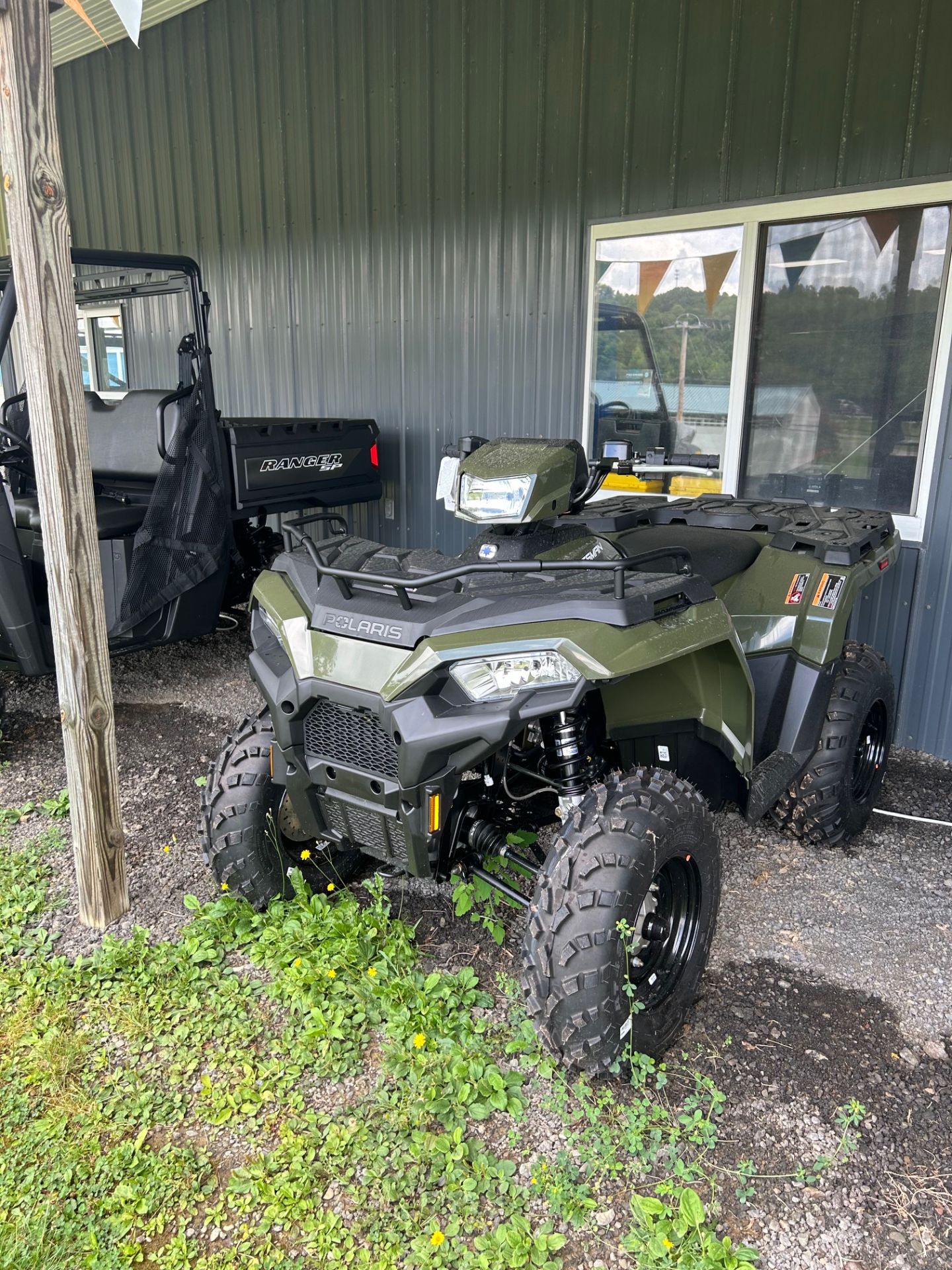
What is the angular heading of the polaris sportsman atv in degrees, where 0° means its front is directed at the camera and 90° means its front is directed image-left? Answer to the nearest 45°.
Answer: approximately 45°

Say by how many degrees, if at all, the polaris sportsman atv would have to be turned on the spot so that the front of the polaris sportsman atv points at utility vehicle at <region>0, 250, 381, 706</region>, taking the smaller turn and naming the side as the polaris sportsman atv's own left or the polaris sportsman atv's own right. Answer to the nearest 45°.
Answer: approximately 90° to the polaris sportsman atv's own right

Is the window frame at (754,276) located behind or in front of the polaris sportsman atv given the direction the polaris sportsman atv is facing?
behind

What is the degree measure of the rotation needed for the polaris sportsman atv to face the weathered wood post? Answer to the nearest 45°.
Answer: approximately 45° to its right

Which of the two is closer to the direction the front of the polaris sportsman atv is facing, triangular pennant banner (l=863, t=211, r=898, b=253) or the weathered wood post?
the weathered wood post
